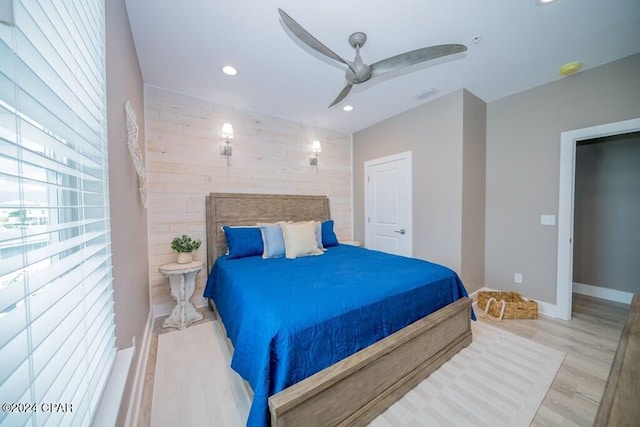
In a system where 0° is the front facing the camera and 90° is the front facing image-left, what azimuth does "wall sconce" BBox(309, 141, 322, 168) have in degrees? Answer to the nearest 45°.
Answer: approximately 315°

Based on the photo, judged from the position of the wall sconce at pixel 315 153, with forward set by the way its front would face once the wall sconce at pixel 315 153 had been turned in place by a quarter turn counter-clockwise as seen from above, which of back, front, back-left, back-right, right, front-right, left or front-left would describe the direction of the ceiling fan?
back-right

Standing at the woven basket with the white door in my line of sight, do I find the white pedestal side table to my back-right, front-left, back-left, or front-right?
front-left

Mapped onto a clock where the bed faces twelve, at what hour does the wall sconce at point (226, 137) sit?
The wall sconce is roughly at 6 o'clock from the bed.

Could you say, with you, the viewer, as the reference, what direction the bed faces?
facing the viewer and to the right of the viewer

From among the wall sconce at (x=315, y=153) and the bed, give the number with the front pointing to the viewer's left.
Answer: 0

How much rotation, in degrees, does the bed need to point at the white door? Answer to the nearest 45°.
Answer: approximately 135° to its left

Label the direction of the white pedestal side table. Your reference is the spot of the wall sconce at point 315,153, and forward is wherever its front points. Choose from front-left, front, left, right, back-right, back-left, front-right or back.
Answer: right

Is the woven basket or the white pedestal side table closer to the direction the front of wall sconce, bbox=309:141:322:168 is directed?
the woven basket

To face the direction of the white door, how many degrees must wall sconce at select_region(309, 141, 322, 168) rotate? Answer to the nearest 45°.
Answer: approximately 45° to its left

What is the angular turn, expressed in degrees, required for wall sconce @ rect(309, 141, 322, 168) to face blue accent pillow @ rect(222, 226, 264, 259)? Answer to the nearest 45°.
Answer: approximately 90° to its right

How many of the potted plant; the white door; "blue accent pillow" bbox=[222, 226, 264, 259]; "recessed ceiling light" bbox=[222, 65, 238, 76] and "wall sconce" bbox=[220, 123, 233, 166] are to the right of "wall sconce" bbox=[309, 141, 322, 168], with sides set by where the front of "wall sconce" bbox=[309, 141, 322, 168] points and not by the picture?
4

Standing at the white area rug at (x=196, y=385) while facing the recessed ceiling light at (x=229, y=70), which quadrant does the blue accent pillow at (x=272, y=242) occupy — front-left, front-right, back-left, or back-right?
front-right

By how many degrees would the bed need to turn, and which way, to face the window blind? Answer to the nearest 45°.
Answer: approximately 90° to its right

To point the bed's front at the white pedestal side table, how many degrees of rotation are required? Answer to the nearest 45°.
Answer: approximately 180°
